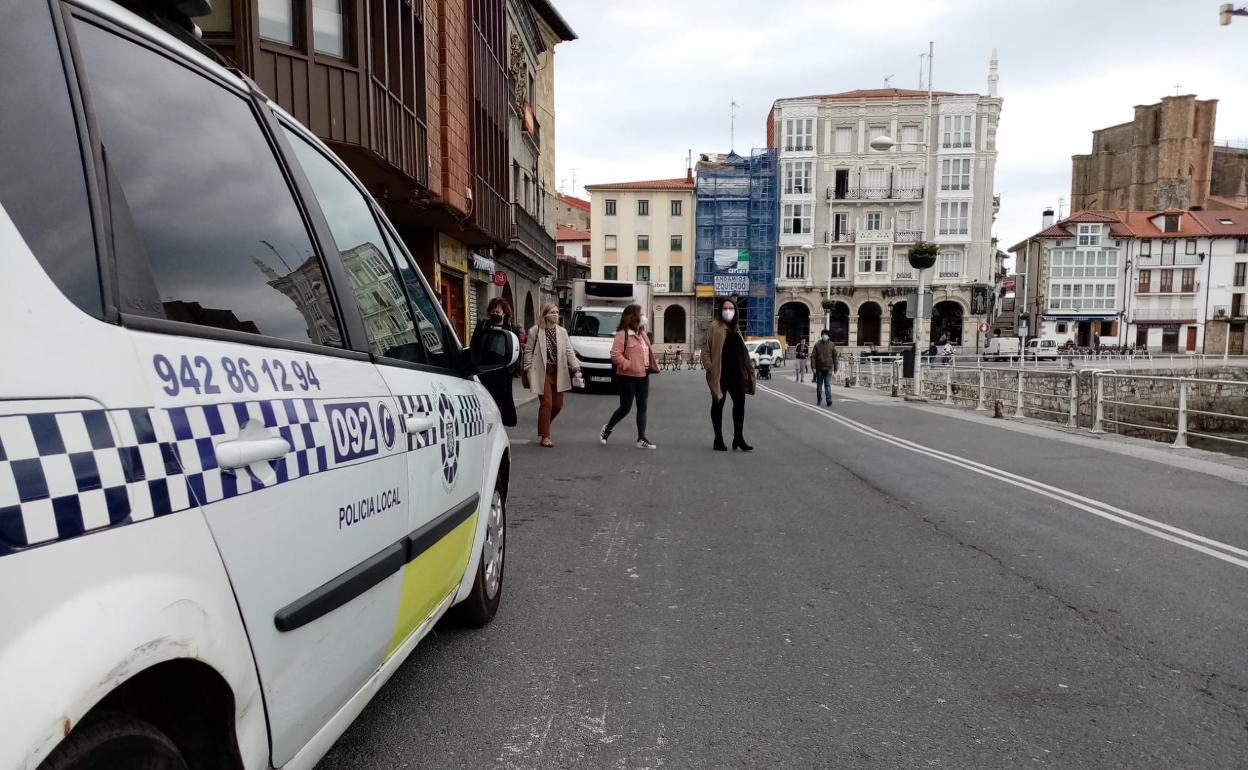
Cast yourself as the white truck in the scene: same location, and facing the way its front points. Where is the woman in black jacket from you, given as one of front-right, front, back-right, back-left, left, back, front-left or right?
front

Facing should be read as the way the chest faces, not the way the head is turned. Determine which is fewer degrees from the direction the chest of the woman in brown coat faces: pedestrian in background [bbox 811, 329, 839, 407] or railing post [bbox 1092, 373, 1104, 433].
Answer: the railing post

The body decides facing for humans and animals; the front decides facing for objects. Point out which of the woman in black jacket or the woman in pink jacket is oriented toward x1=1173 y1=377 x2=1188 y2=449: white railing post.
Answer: the woman in pink jacket

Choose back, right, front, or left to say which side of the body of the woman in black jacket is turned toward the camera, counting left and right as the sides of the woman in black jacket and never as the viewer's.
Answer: front

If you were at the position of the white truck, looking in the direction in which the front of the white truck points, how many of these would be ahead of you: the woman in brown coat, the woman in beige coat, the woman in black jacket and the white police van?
4

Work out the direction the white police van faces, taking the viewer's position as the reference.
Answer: facing away from the viewer and to the right of the viewer

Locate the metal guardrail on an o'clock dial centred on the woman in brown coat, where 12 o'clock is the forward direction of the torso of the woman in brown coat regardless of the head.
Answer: The metal guardrail is roughly at 9 o'clock from the woman in brown coat.

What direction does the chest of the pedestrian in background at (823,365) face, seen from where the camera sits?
toward the camera

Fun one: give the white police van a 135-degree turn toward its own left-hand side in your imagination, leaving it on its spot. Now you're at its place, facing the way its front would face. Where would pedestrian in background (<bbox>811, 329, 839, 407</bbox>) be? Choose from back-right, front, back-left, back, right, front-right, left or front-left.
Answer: back-right

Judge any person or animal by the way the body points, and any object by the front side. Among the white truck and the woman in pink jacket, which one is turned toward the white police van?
the white truck

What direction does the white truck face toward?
toward the camera
